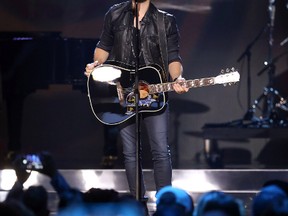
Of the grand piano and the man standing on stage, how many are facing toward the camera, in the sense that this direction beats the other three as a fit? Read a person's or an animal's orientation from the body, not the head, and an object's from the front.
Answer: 1

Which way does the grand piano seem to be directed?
to the viewer's right

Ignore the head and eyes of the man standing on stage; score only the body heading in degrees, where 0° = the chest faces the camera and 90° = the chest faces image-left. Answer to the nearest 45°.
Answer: approximately 0°

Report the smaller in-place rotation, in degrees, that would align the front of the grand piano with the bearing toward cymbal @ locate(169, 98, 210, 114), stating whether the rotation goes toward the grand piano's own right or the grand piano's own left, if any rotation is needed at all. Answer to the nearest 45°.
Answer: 0° — it already faces it

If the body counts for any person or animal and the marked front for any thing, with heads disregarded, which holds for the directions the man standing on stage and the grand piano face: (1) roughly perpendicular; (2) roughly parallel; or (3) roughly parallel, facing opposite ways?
roughly perpendicular

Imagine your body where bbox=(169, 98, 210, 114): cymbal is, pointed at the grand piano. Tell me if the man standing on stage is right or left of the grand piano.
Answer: left
